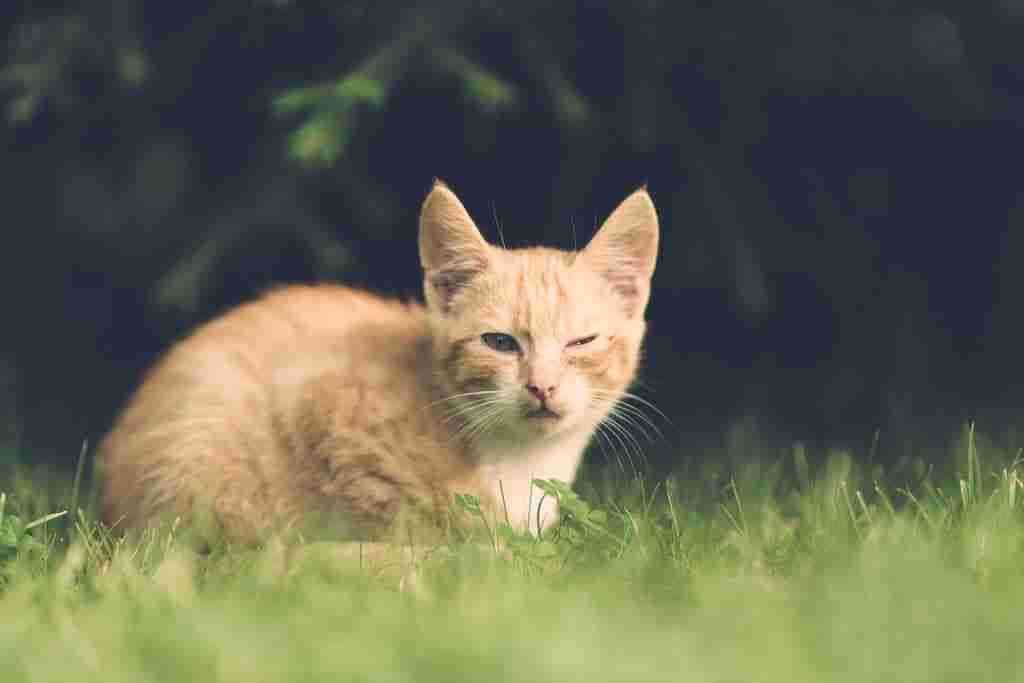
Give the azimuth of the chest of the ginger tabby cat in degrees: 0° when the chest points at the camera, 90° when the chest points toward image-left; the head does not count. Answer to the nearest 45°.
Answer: approximately 315°
